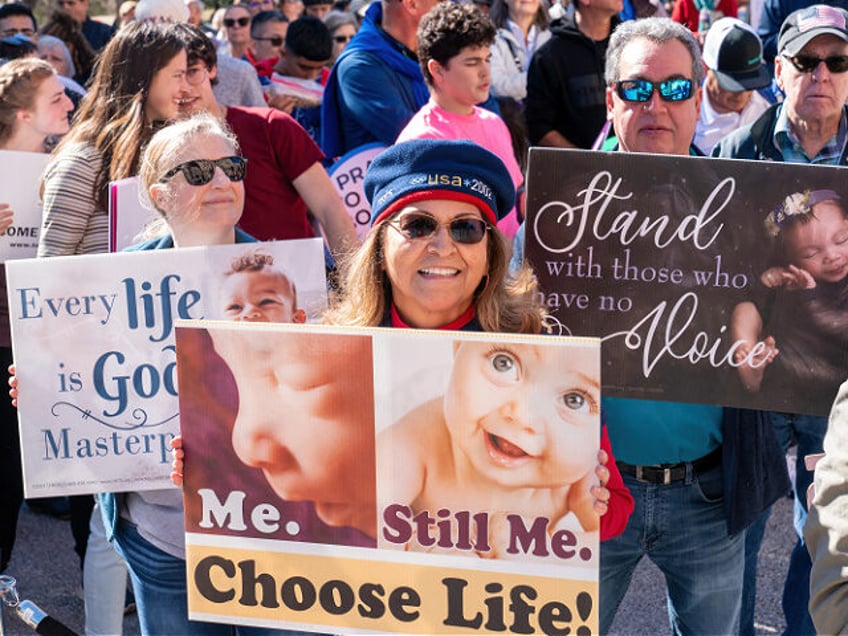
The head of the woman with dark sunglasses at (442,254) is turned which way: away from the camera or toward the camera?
toward the camera

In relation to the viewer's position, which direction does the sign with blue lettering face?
facing the viewer

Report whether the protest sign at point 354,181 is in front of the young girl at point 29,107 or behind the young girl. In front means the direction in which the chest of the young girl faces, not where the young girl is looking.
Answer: in front

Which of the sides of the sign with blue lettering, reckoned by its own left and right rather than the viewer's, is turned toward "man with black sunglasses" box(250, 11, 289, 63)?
back

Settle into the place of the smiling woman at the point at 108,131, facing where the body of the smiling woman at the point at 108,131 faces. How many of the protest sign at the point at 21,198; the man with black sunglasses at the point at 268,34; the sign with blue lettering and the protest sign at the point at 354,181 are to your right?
1

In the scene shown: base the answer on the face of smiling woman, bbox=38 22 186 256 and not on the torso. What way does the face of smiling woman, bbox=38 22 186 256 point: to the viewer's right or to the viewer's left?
to the viewer's right

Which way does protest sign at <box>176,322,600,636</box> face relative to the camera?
toward the camera

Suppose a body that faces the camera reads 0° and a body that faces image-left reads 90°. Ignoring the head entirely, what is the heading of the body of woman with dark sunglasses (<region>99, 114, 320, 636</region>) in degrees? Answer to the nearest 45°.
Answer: approximately 315°

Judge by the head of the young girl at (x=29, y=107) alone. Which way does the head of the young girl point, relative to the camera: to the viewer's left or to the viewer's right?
to the viewer's right

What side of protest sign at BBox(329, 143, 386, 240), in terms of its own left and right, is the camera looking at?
front

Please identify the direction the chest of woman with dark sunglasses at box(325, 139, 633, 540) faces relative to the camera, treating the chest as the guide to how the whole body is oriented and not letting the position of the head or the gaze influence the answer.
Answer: toward the camera

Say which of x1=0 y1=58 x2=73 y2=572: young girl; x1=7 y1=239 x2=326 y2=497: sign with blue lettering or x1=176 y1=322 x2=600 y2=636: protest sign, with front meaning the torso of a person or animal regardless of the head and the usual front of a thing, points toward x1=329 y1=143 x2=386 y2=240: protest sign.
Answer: the young girl
